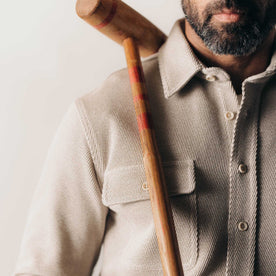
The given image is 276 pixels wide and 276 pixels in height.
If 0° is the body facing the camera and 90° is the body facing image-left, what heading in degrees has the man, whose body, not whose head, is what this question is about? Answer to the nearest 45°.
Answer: approximately 0°
